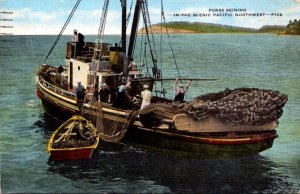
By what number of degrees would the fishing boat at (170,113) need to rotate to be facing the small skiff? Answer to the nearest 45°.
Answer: approximately 45° to its left

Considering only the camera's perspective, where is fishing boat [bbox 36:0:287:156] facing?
facing away from the viewer and to the left of the viewer

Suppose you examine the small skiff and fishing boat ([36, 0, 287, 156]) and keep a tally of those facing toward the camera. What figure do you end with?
0
